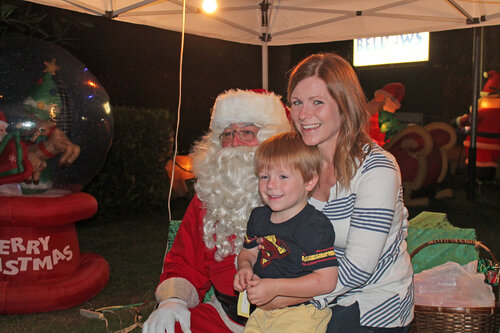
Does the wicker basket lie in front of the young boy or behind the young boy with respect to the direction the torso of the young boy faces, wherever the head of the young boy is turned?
behind

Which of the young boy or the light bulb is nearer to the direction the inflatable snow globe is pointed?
the young boy

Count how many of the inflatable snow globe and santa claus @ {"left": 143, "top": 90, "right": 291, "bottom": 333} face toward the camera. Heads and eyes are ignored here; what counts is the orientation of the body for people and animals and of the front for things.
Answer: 2

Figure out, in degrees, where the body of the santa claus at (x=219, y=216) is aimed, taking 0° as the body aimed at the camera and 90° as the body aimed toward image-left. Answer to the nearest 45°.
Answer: approximately 0°

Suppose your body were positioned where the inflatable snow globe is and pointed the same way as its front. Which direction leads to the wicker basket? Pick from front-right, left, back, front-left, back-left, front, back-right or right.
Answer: front-left

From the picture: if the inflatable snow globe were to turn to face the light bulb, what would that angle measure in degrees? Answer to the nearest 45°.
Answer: approximately 90° to its left
